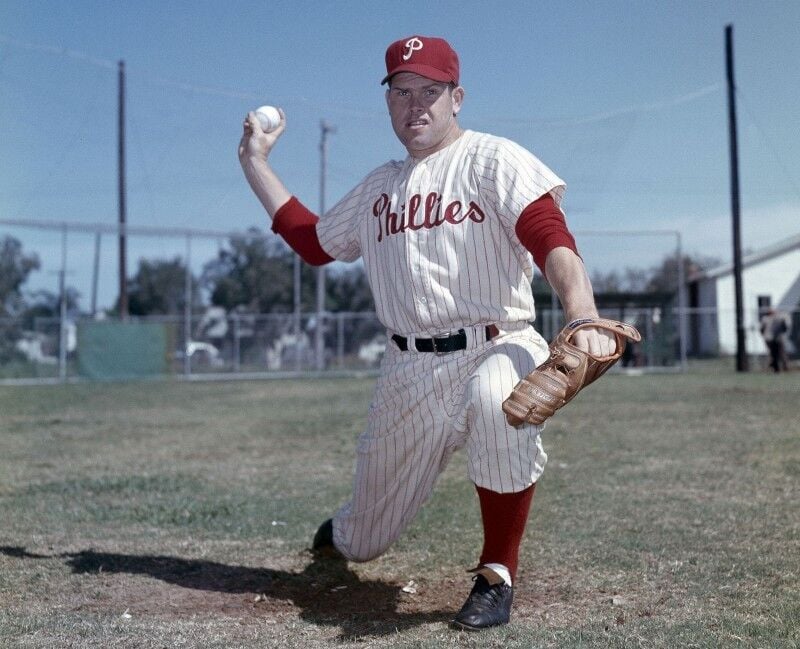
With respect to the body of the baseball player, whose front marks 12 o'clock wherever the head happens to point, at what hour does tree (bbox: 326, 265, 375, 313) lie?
The tree is roughly at 6 o'clock from the baseball player.

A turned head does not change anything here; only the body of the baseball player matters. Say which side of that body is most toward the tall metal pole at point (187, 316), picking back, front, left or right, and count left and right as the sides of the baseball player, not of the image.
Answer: back

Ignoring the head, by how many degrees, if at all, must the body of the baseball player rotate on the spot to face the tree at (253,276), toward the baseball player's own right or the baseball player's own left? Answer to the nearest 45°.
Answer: approximately 180°

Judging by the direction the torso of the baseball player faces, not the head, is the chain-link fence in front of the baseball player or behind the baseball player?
behind

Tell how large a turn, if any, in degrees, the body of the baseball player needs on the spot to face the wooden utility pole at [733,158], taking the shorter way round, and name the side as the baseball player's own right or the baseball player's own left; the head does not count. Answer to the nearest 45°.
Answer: approximately 180°

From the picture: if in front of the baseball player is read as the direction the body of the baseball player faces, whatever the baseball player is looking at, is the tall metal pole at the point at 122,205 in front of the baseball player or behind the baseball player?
behind

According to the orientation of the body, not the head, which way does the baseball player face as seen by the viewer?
toward the camera

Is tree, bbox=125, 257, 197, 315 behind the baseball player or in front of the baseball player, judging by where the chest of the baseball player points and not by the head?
behind

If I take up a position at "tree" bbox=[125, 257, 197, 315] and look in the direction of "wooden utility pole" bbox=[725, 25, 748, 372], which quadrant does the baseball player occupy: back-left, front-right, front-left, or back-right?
front-right

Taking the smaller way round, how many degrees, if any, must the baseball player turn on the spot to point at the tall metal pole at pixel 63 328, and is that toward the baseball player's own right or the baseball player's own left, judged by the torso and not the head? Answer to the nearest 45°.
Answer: approximately 135° to the baseball player's own right
